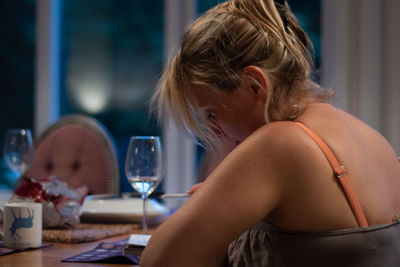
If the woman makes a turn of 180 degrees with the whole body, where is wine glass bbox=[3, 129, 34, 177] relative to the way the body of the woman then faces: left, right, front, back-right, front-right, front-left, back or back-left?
back

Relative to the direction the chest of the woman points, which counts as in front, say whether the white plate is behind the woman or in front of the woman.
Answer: in front

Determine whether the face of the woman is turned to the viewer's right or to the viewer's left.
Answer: to the viewer's left

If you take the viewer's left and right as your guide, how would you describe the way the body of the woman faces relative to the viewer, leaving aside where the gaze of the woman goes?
facing away from the viewer and to the left of the viewer
